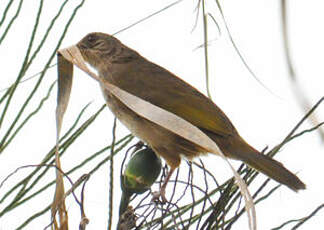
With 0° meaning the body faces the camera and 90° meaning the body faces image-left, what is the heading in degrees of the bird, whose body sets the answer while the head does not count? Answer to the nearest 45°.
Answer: approximately 90°

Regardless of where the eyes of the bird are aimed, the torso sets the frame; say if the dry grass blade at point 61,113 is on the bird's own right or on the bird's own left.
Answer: on the bird's own left
